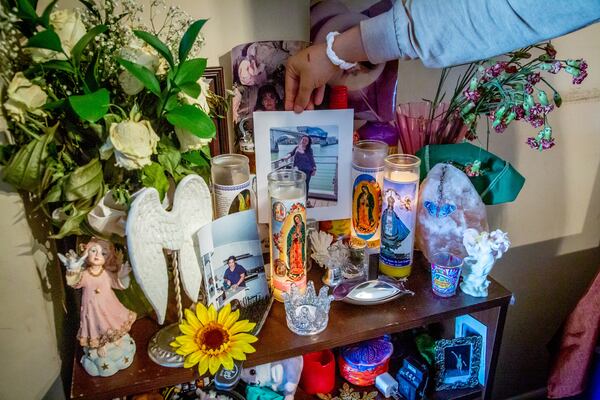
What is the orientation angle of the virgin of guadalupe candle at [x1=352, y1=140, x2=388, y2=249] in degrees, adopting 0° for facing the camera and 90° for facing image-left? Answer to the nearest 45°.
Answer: approximately 0°

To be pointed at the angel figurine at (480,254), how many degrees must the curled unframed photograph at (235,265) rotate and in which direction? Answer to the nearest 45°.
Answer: approximately 90° to its left

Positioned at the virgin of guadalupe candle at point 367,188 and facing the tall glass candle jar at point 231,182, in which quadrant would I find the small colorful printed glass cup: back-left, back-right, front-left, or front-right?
back-left

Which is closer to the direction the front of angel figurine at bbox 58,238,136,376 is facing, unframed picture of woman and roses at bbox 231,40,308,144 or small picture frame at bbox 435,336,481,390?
the small picture frame

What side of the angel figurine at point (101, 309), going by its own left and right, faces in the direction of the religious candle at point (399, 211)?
left

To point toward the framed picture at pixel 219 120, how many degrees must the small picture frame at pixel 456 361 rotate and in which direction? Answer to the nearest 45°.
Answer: approximately 90° to its right
